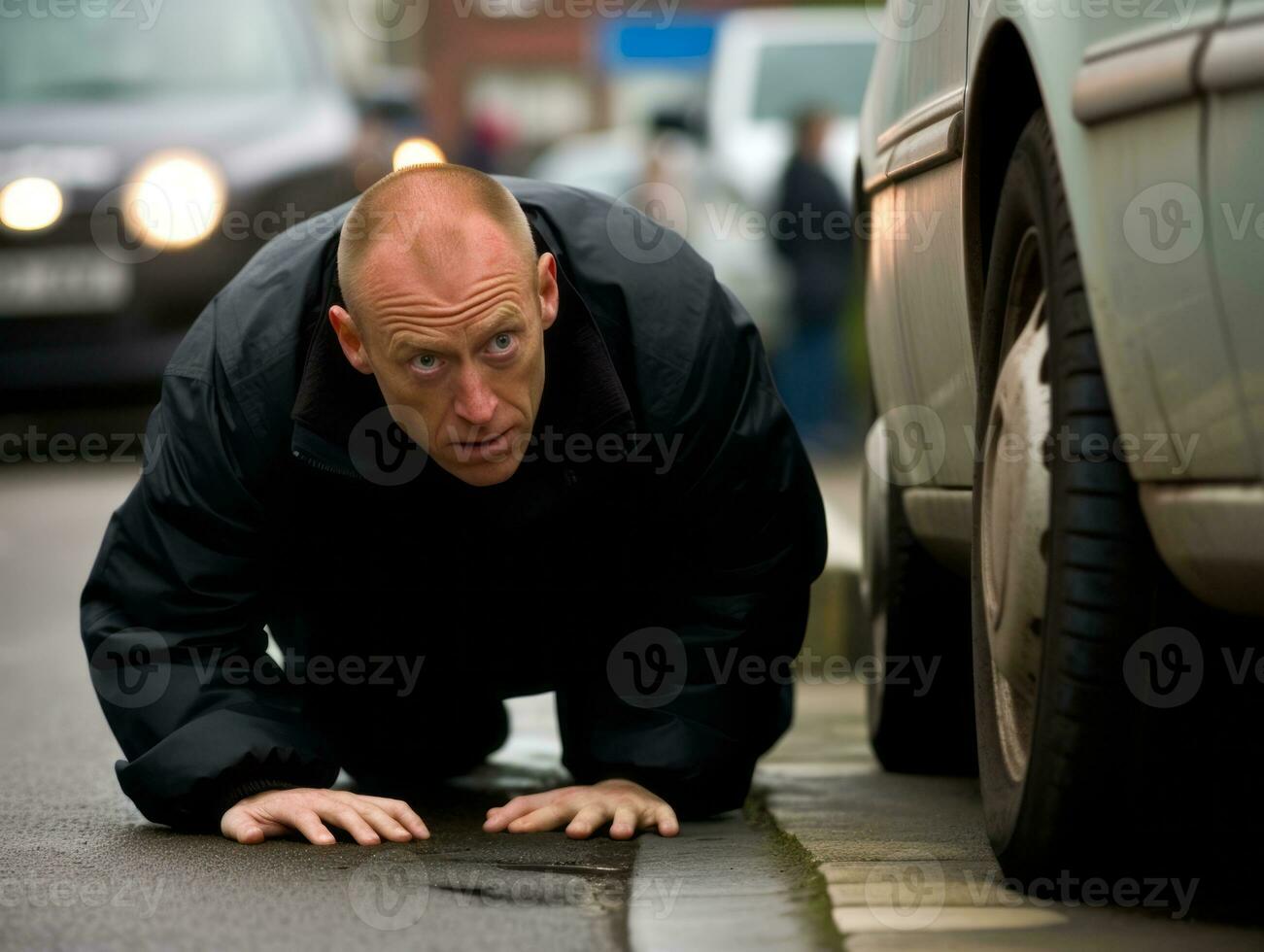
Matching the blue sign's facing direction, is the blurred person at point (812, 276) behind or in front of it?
in front

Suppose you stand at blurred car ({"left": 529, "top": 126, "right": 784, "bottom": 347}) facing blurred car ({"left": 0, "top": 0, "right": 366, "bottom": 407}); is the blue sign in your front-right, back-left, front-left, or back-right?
back-right

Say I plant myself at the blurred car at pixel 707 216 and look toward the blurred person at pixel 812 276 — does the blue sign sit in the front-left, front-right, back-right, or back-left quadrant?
back-left

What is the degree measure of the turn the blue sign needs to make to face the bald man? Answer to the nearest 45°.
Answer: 0° — it already faces them

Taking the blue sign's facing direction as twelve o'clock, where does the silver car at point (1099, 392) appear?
The silver car is roughly at 12 o'clock from the blue sign.

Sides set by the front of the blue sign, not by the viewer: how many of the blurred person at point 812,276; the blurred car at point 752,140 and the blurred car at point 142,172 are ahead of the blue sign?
3

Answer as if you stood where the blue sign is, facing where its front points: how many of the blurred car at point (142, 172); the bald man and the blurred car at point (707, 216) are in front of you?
3

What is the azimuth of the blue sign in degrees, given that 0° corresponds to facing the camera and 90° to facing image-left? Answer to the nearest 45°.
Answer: approximately 0°

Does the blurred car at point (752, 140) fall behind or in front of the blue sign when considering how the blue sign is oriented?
in front

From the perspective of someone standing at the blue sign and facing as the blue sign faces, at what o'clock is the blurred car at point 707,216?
The blurred car is roughly at 12 o'clock from the blue sign.
